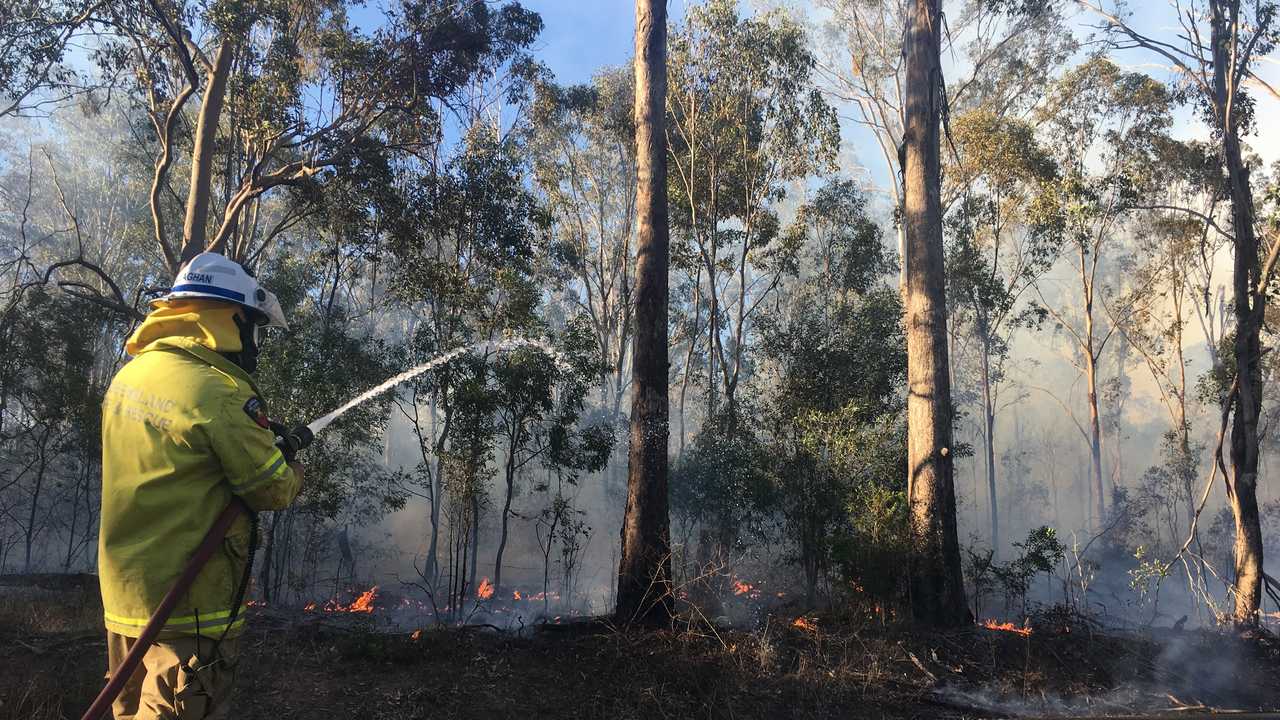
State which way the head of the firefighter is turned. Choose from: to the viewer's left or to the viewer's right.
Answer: to the viewer's right

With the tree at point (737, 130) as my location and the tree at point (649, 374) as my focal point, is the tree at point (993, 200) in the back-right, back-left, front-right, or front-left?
back-left

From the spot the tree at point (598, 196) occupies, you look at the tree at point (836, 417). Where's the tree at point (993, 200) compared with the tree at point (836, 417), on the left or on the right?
left

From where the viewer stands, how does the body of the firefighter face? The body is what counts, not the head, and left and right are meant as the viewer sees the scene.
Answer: facing away from the viewer and to the right of the viewer

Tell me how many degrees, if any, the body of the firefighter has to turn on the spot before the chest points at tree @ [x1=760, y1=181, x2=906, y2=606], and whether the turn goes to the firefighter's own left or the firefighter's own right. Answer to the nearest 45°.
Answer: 0° — they already face it
